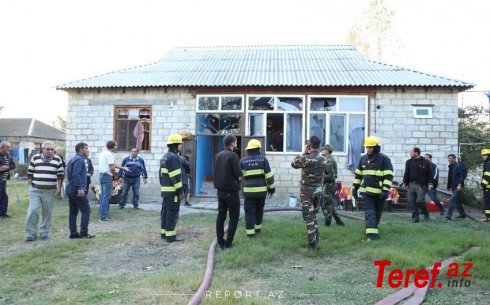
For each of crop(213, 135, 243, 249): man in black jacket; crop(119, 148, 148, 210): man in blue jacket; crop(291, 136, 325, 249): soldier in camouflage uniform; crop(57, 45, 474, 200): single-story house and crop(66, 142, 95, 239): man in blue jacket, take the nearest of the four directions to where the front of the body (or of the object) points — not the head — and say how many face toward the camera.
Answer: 2

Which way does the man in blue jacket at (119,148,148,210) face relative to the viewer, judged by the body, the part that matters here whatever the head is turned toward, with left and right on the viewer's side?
facing the viewer

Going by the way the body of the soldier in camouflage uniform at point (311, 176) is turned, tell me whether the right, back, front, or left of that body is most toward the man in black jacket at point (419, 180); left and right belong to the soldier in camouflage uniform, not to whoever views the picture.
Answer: right

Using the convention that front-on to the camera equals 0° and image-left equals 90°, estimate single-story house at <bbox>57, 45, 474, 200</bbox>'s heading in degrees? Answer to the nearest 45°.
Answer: approximately 0°

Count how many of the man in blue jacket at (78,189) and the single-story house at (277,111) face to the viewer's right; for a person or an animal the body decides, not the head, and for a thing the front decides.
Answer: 1

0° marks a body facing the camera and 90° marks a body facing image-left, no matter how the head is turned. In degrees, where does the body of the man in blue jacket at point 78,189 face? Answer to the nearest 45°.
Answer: approximately 270°

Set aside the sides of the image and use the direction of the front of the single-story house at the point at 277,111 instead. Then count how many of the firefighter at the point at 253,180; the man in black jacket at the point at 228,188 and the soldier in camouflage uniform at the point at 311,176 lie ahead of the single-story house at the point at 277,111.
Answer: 3

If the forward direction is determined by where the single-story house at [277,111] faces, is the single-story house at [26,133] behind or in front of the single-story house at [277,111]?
behind

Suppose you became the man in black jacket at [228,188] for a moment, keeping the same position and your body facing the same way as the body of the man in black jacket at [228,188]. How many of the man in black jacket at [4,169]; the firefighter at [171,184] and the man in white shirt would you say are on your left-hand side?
3

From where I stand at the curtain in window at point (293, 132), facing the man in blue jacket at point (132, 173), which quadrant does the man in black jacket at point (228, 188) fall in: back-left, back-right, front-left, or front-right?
front-left

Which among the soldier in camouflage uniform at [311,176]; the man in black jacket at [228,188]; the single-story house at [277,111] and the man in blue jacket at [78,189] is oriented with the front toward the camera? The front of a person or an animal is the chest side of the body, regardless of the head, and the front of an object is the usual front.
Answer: the single-story house
